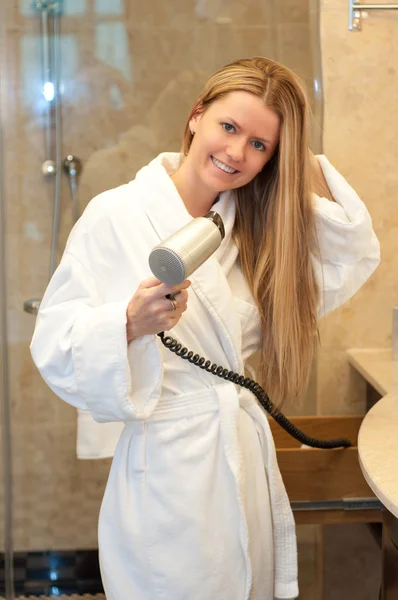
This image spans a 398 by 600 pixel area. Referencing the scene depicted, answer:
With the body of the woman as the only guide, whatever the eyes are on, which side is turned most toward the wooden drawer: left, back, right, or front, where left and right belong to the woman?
left

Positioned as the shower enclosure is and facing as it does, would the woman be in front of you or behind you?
in front

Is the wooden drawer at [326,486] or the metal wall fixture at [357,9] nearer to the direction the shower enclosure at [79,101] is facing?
the wooden drawer

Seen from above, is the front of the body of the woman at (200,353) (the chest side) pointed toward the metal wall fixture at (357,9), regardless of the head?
no

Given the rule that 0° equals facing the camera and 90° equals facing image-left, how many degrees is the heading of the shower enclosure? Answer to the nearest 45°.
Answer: approximately 0°

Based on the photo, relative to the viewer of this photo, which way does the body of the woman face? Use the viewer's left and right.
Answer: facing the viewer and to the right of the viewer

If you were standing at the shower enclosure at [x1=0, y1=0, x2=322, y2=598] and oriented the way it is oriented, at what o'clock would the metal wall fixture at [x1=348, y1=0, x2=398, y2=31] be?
The metal wall fixture is roughly at 9 o'clock from the shower enclosure.

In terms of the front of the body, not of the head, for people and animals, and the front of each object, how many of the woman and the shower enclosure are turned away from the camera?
0

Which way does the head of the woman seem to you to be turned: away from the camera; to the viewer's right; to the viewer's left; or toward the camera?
toward the camera
